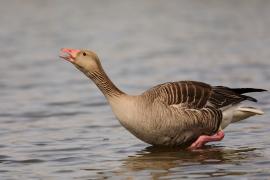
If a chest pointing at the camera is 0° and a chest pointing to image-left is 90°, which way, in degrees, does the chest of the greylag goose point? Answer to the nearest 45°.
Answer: approximately 90°
